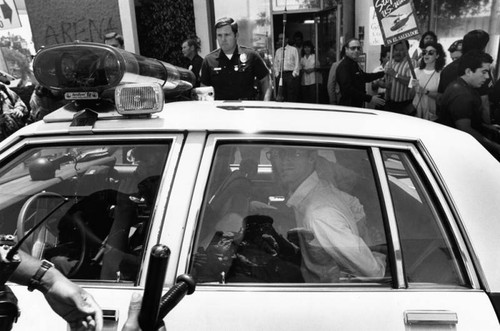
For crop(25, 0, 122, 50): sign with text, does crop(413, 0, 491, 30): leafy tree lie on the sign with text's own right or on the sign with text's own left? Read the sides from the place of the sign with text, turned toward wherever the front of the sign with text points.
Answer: on the sign with text's own left

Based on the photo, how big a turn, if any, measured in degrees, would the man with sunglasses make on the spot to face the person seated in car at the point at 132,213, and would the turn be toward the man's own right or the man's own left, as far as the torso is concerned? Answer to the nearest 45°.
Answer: approximately 45° to the man's own right

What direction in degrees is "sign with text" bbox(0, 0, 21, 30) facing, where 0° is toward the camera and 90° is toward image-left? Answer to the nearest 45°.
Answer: approximately 0°

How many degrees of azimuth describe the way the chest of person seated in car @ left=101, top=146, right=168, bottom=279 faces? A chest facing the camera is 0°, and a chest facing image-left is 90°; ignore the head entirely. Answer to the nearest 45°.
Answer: approximately 90°

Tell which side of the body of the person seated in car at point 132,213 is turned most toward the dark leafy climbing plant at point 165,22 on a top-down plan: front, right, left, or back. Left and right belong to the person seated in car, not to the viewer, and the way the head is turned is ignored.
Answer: right

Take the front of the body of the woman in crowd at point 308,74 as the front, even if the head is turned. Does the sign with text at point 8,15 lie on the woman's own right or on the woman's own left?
on the woman's own right
